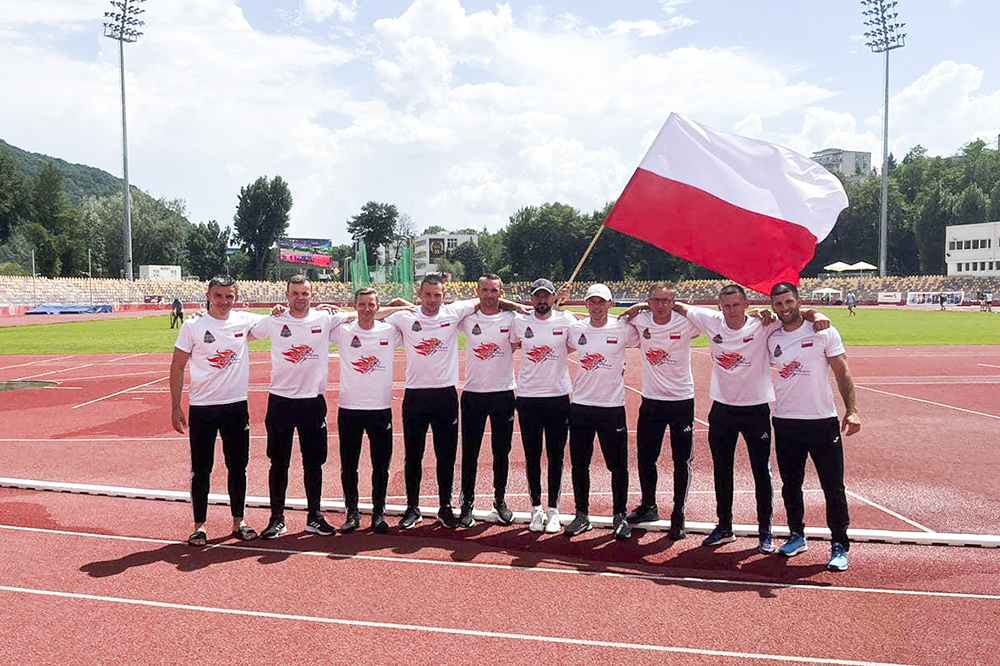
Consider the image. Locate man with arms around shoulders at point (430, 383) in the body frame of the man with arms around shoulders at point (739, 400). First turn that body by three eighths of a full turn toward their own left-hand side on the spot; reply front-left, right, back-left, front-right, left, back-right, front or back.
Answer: back-left

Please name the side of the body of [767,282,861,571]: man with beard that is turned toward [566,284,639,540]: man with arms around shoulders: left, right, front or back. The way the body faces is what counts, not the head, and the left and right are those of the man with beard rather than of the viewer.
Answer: right

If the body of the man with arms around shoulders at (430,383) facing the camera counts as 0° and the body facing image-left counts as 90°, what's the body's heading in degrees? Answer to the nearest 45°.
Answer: approximately 0°

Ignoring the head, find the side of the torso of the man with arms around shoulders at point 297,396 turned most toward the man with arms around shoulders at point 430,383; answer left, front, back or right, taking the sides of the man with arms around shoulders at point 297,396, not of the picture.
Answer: left

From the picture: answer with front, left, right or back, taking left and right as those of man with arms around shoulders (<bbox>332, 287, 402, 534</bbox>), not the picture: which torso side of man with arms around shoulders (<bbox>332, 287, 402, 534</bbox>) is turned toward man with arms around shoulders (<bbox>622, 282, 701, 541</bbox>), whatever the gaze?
left
